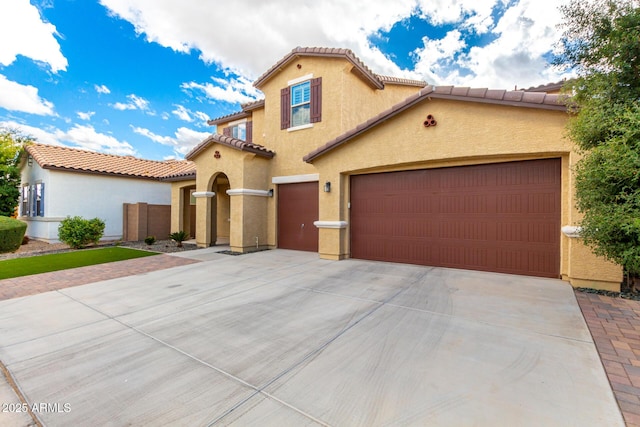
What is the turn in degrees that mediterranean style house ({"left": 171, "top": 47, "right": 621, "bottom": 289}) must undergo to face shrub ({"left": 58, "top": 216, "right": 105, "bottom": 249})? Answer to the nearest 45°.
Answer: approximately 45° to its right

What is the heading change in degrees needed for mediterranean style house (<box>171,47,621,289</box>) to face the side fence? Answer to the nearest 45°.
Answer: approximately 45° to its right

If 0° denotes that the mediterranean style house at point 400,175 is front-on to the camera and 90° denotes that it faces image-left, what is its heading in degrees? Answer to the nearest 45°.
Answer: approximately 45°

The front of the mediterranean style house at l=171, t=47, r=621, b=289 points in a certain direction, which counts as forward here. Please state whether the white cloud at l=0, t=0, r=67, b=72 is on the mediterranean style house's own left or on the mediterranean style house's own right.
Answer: on the mediterranean style house's own right

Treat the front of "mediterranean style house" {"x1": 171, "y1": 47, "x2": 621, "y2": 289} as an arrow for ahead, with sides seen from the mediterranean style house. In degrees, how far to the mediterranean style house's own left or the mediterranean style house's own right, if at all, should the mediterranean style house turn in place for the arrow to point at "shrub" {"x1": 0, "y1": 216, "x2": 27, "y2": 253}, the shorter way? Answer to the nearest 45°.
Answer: approximately 45° to the mediterranean style house's own right

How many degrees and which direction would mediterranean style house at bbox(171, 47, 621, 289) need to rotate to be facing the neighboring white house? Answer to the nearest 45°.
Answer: approximately 45° to its right

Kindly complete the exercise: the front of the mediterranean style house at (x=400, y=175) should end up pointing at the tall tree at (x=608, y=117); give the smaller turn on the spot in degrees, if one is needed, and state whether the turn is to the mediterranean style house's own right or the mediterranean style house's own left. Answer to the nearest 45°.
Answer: approximately 90° to the mediterranean style house's own left

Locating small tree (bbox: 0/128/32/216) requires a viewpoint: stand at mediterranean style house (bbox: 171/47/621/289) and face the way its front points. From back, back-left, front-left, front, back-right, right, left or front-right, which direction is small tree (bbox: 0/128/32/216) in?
front-right
